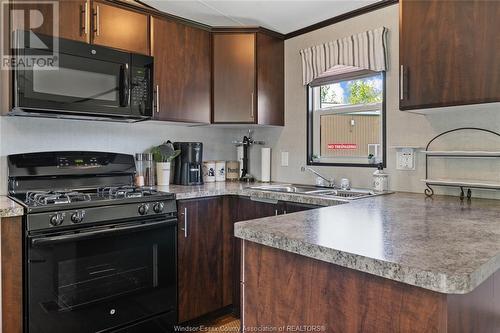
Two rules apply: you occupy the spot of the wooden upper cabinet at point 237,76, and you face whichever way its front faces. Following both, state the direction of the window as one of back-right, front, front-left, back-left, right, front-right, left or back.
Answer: left

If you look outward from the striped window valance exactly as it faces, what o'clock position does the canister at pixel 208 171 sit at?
The canister is roughly at 2 o'clock from the striped window valance.

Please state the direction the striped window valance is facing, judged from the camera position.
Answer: facing the viewer and to the left of the viewer

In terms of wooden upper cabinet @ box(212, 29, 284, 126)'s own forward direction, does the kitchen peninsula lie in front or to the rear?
in front

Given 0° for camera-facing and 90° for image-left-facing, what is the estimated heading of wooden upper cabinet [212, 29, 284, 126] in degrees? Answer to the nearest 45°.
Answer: approximately 0°

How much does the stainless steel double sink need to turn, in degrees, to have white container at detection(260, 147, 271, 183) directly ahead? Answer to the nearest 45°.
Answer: approximately 90° to its right

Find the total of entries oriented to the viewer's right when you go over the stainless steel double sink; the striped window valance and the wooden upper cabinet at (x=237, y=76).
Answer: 0

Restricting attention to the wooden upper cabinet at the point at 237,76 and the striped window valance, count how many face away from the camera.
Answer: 0

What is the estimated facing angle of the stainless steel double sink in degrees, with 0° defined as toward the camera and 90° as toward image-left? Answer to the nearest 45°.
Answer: approximately 45°

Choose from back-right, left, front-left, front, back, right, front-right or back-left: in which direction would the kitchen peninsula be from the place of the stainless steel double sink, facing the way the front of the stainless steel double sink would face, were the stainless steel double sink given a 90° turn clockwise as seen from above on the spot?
back-left

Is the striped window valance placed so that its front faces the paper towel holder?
no

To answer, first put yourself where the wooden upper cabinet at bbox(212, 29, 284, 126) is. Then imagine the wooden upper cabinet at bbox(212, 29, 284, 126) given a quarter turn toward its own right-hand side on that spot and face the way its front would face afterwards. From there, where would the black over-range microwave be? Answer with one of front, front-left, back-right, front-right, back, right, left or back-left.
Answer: front-left

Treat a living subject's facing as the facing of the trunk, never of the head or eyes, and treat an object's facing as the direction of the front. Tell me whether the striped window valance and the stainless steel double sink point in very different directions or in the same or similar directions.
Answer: same or similar directions
